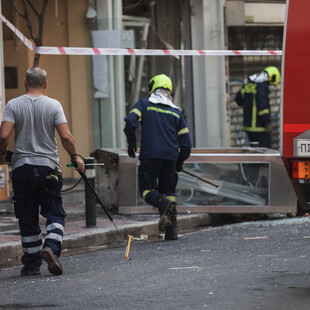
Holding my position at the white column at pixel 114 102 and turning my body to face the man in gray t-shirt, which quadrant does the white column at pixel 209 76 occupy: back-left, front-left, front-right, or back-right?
back-left

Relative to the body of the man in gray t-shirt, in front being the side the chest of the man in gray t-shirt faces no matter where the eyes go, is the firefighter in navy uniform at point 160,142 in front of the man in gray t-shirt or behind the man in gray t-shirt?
in front

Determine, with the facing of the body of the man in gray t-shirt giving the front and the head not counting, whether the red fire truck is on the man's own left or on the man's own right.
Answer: on the man's own right

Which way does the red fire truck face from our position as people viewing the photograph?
facing away from the viewer

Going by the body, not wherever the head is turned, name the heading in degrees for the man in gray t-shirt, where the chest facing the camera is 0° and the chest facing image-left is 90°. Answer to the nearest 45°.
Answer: approximately 180°

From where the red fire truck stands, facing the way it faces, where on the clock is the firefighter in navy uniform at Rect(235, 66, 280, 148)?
The firefighter in navy uniform is roughly at 12 o'clock from the red fire truck.

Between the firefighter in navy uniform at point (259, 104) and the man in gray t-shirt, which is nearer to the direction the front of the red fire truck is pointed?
the firefighter in navy uniform

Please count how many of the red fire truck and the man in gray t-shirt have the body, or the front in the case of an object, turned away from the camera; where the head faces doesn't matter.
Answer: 2

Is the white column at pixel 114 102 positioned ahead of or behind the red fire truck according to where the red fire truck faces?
ahead
